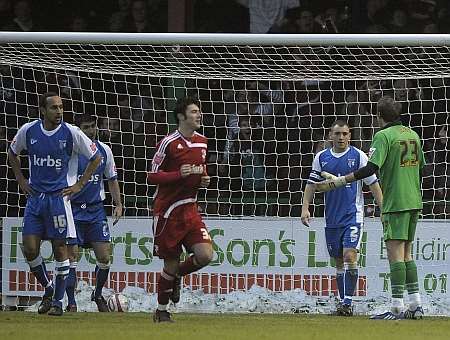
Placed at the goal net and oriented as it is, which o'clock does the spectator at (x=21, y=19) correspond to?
The spectator is roughly at 4 o'clock from the goal net.

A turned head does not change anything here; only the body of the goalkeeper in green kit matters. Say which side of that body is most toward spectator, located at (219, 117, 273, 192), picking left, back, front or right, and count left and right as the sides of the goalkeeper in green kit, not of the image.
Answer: front

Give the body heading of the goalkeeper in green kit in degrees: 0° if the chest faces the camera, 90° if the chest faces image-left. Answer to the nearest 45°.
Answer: approximately 135°

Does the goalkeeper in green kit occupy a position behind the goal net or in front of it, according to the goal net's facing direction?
in front

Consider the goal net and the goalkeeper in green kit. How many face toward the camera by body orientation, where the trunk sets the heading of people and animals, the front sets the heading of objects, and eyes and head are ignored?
1
